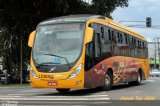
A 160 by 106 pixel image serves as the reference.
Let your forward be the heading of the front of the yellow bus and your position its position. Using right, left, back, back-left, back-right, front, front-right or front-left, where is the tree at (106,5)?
back-right

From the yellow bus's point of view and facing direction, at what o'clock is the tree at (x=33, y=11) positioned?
The tree is roughly at 4 o'clock from the yellow bus.

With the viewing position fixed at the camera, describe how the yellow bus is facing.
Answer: facing the viewer and to the left of the viewer
